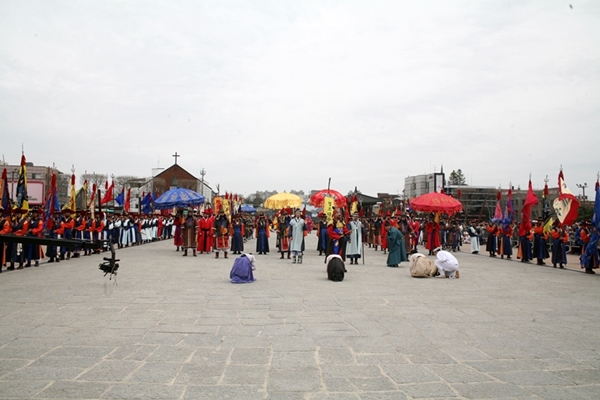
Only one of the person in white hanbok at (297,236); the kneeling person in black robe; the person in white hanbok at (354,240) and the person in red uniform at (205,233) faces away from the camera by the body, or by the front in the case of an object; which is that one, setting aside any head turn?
the kneeling person in black robe

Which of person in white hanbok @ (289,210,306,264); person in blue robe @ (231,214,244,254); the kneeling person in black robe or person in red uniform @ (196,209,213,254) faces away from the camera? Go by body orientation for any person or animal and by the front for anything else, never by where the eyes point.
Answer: the kneeling person in black robe

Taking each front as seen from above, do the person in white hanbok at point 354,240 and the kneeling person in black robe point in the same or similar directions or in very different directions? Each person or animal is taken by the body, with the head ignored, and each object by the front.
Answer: very different directions

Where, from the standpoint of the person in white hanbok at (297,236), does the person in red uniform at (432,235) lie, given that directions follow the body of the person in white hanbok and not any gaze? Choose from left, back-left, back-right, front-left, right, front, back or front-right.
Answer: back-left

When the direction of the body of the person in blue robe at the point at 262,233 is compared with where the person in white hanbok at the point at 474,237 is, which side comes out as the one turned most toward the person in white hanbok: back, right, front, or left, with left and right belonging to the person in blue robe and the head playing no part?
left

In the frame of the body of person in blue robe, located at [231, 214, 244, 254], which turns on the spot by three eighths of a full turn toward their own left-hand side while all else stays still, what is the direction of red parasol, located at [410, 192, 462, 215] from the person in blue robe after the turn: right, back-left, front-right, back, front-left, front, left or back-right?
front-right

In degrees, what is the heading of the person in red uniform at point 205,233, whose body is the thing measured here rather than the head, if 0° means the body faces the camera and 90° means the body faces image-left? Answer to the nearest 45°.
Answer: approximately 0°

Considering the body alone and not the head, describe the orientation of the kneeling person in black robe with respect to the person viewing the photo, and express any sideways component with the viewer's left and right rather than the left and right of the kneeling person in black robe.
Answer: facing away from the viewer
